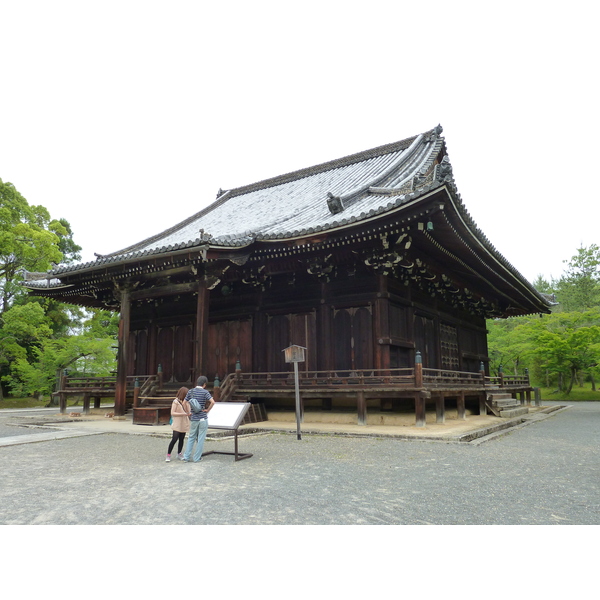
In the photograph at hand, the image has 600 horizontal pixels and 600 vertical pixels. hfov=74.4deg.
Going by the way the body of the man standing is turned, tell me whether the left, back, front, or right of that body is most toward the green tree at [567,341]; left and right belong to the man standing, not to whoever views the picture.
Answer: front

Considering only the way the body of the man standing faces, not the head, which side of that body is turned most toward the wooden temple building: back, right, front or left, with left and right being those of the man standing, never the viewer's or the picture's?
front

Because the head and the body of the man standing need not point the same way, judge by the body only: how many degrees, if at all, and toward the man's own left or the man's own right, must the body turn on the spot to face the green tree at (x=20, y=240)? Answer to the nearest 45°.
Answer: approximately 90° to the man's own left

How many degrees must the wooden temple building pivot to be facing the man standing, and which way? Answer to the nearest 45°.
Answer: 0° — it already faces them

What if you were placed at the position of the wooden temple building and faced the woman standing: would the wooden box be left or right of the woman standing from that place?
right

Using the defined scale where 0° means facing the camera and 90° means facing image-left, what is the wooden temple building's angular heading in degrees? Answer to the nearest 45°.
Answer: approximately 45°

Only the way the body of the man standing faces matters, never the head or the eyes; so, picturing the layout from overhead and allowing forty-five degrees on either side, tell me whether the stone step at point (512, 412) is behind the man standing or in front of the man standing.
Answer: in front

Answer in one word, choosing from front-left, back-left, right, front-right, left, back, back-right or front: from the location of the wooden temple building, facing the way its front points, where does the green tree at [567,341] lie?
back

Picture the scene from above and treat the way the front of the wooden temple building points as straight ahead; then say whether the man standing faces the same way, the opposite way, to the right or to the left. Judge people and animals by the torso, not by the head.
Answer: the opposite way
